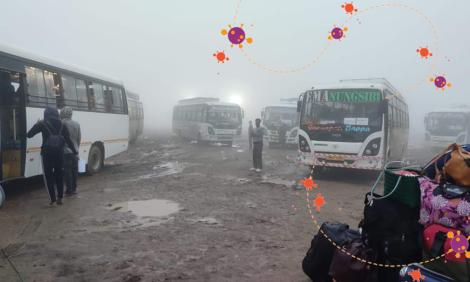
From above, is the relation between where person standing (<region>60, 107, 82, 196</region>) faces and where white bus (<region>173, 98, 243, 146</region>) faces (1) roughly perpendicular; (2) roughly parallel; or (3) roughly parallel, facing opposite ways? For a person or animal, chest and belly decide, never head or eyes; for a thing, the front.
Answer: roughly parallel, facing opposite ways

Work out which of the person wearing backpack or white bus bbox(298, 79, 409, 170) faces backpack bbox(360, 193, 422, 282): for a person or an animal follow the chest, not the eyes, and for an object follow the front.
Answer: the white bus

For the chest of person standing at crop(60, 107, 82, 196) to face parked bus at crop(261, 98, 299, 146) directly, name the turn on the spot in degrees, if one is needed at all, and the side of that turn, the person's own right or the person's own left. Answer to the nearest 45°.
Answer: approximately 90° to the person's own right

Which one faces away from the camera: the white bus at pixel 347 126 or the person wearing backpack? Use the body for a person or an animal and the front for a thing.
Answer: the person wearing backpack

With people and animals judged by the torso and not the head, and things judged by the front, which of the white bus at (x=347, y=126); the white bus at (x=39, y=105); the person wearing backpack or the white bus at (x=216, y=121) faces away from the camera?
the person wearing backpack

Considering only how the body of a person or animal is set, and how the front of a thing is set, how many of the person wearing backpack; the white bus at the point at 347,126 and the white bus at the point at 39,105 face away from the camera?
1

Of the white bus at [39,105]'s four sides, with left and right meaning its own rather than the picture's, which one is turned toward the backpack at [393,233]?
left

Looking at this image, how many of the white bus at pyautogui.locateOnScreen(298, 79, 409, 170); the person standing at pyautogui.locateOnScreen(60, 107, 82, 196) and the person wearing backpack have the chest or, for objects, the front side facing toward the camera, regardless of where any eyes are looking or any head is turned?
1

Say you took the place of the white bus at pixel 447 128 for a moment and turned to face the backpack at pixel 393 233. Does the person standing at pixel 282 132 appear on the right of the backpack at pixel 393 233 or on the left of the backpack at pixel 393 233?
right

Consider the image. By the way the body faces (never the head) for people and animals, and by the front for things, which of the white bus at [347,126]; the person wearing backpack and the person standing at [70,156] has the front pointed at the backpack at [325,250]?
the white bus

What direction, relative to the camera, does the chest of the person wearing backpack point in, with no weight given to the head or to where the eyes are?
away from the camera

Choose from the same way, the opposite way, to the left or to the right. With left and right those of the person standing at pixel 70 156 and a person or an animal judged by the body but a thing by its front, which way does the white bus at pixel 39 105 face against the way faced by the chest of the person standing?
to the left

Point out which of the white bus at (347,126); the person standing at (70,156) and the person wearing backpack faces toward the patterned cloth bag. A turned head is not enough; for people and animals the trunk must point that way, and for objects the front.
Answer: the white bus

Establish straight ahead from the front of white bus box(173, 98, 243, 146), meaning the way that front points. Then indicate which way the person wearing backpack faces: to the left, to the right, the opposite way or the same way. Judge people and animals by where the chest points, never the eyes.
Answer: the opposite way

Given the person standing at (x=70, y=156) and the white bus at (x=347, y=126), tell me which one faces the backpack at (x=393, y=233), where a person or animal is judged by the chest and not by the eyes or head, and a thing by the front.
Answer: the white bus

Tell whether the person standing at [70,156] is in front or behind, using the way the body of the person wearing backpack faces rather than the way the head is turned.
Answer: in front

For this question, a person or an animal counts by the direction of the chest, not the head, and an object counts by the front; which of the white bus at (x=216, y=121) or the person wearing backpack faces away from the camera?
the person wearing backpack

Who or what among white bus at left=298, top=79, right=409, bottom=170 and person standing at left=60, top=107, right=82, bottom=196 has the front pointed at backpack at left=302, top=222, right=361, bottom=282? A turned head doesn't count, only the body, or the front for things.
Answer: the white bus

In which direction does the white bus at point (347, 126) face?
toward the camera

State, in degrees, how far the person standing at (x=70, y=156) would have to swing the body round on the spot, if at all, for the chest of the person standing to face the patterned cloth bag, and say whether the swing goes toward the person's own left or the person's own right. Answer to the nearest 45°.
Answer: approximately 180°

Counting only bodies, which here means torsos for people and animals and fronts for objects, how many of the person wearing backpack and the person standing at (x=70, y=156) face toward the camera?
0
